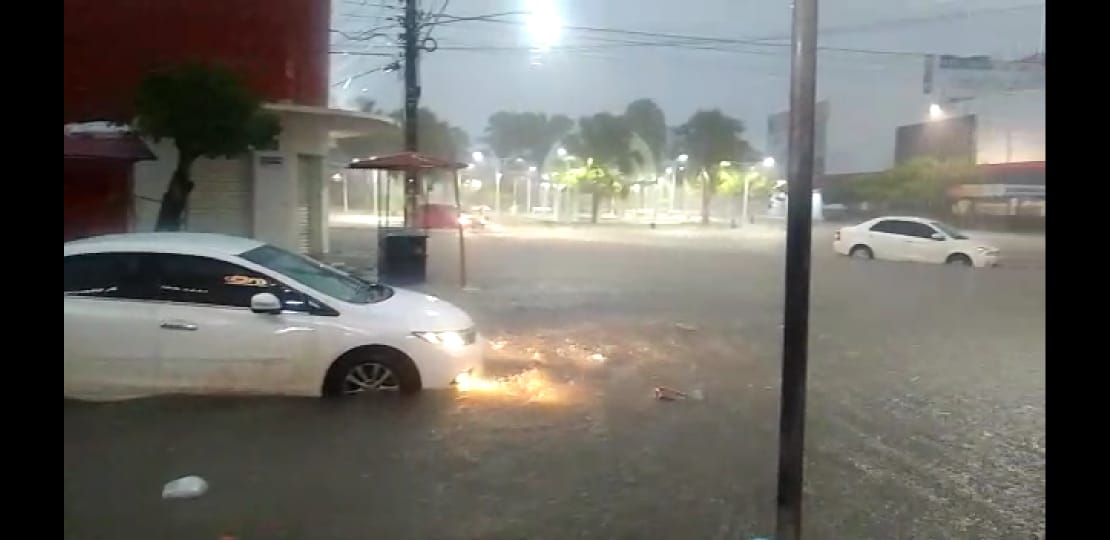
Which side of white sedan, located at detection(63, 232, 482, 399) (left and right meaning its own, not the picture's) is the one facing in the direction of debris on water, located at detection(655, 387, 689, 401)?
front

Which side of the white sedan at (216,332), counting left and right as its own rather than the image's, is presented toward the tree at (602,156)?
left

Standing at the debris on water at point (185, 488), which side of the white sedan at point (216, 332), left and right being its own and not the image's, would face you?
right

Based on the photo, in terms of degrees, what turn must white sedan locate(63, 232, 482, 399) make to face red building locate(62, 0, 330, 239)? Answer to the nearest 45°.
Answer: approximately 90° to its left

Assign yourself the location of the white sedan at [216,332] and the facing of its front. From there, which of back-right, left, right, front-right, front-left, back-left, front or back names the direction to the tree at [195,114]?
left

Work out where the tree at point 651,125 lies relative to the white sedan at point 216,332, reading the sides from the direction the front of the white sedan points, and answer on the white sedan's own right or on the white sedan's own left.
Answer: on the white sedan's own left

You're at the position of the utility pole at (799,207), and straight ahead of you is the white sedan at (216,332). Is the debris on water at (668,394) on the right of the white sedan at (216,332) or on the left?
right

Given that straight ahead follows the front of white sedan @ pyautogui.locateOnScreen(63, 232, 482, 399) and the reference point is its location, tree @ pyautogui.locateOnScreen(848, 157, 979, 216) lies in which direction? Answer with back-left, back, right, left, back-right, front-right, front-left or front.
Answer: front-left

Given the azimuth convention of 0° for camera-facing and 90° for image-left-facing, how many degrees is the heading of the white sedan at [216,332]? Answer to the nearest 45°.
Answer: approximately 270°

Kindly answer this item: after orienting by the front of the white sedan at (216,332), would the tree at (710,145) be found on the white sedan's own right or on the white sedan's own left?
on the white sedan's own left
